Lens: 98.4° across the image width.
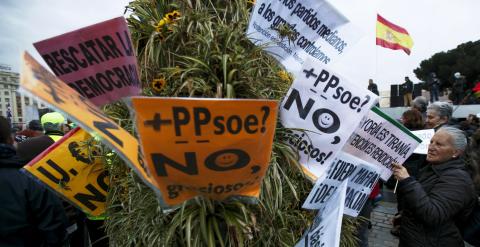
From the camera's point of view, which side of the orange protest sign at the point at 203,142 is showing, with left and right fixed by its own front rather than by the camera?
front

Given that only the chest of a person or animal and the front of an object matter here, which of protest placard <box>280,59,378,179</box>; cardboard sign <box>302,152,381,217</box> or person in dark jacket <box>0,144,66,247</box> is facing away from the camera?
the person in dark jacket

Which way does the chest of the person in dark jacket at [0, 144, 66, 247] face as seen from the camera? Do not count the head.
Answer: away from the camera

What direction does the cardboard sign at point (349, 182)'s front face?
toward the camera

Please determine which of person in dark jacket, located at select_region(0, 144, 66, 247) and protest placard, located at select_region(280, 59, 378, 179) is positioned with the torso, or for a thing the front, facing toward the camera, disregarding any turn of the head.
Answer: the protest placard

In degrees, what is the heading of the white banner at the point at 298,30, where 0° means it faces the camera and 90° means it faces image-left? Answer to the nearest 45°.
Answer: approximately 0°

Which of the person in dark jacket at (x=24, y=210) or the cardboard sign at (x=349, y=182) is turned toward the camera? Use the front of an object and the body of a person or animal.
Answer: the cardboard sign

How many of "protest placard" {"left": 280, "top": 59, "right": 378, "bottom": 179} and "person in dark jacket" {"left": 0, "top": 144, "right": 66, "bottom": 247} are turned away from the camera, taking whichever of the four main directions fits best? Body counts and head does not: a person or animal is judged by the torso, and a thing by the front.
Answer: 1

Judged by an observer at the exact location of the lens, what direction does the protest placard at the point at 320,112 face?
facing the viewer

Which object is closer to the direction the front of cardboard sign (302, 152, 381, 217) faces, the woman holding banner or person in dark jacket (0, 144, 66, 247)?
the person in dark jacket

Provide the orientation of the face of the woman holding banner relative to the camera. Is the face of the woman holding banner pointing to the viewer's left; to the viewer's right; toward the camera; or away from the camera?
to the viewer's left

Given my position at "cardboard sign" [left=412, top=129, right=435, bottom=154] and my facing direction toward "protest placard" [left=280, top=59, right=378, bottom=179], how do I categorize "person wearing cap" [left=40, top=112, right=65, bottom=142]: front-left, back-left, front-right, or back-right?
front-right

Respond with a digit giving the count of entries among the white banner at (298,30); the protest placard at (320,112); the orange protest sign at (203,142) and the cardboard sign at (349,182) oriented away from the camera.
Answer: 0

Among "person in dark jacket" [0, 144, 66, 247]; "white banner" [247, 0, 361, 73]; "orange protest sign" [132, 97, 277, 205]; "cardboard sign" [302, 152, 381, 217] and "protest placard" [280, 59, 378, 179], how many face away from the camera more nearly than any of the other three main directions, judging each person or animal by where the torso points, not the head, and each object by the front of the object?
1

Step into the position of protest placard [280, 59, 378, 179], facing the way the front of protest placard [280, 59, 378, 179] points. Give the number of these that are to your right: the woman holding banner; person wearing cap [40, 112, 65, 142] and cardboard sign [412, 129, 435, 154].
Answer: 1
